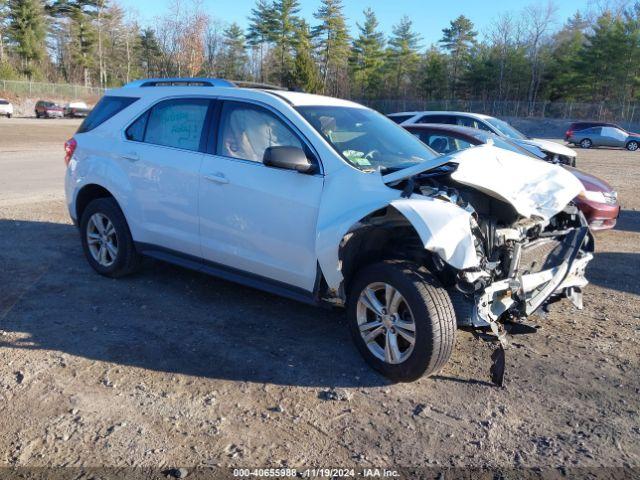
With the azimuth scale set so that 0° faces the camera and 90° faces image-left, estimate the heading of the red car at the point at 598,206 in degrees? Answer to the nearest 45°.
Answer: approximately 315°

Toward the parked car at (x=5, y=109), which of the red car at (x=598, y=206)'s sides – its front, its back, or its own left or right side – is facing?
back

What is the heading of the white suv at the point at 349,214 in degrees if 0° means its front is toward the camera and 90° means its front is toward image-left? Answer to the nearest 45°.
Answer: approximately 315°

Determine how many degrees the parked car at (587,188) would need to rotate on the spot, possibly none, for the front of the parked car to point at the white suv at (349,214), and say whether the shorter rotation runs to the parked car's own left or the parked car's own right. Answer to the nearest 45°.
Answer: approximately 90° to the parked car's own right

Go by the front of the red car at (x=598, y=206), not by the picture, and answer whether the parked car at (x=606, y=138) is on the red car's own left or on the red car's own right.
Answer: on the red car's own left

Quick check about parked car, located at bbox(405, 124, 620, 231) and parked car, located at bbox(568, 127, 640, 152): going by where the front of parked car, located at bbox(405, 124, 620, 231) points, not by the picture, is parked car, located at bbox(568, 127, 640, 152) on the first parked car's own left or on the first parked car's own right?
on the first parked car's own left

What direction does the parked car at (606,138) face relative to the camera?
to the viewer's right
